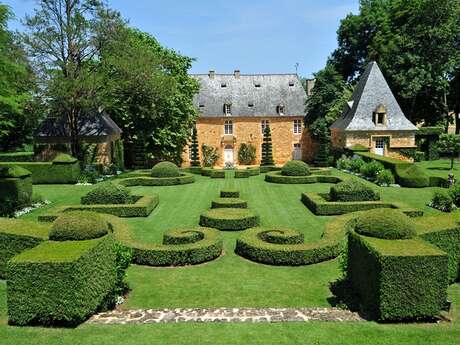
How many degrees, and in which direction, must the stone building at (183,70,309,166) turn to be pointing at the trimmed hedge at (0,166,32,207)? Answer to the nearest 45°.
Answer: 0° — it already faces it

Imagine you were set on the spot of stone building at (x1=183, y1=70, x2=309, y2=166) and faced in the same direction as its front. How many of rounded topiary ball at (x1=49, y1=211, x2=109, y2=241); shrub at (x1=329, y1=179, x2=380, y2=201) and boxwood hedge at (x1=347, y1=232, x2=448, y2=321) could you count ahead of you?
3

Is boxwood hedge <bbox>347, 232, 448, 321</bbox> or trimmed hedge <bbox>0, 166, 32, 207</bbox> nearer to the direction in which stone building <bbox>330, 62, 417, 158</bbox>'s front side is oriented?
the boxwood hedge

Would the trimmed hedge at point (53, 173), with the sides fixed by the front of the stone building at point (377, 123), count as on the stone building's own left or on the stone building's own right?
on the stone building's own right

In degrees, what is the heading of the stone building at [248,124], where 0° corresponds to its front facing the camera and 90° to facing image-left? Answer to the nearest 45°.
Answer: approximately 0°

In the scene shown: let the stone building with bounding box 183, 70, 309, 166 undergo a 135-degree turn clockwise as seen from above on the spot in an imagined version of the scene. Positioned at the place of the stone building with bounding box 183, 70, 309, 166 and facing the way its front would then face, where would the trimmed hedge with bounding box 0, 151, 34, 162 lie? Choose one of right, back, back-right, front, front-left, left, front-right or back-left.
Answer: left

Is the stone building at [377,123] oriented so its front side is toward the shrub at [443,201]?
yes

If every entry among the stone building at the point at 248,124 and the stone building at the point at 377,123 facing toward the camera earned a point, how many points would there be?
2

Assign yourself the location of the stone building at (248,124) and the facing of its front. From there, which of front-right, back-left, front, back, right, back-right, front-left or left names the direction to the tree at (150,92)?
front-right

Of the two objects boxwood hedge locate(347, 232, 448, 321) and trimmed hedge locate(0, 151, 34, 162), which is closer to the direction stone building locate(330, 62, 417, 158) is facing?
the boxwood hedge

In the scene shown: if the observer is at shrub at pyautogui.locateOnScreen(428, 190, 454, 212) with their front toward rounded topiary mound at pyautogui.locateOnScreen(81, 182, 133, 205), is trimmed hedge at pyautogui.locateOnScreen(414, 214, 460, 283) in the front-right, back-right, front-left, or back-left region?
front-left

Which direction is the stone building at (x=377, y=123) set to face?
toward the camera

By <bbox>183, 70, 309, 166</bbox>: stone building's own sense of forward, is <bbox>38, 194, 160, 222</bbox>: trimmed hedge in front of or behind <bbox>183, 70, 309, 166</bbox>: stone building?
in front

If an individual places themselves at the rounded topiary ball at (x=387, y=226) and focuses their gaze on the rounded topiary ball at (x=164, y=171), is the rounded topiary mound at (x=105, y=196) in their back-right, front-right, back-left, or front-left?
front-left

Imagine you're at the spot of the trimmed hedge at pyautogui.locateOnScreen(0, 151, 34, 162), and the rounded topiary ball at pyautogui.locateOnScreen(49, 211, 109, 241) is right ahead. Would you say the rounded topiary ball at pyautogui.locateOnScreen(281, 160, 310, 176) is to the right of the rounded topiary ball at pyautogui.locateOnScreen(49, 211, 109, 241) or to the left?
left

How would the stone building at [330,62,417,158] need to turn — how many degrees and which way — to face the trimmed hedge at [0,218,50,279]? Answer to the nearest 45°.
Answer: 0° — it already faces it

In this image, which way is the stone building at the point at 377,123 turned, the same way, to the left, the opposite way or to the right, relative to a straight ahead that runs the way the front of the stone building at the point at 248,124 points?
the same way

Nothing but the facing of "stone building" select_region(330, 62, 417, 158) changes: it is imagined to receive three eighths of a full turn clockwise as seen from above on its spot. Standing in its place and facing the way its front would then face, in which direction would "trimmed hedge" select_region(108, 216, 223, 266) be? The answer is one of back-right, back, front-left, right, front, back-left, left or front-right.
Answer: back-left

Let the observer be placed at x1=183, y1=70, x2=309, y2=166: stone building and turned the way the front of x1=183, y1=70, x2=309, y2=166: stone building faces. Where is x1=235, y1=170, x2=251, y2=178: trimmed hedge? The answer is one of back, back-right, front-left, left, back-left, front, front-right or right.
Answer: front

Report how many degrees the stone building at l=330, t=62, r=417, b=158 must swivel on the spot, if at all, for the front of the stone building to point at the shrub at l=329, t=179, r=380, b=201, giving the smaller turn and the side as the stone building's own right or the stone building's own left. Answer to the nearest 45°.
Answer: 0° — it already faces it

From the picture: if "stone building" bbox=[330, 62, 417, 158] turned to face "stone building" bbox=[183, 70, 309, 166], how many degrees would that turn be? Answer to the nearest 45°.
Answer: approximately 135° to its right
